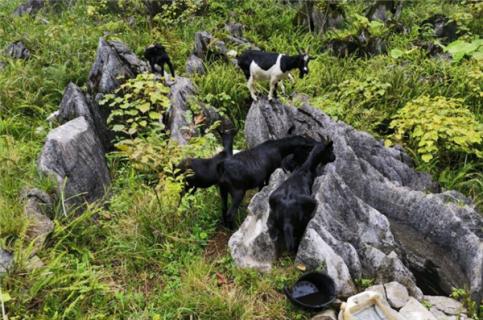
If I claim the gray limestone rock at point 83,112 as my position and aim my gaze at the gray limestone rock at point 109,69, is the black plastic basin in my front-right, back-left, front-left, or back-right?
back-right

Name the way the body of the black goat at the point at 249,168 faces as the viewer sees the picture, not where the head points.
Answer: to the viewer's right

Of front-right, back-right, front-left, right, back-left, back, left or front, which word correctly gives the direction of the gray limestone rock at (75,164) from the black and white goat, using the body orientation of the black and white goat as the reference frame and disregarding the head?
back-right

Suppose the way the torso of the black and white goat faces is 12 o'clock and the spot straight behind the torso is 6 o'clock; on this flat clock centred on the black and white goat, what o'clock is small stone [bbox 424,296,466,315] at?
The small stone is roughly at 2 o'clock from the black and white goat.

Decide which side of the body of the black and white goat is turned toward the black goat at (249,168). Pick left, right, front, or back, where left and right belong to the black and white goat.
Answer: right

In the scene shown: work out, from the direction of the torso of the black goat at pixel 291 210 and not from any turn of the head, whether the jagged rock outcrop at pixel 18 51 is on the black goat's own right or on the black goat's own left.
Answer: on the black goat's own left

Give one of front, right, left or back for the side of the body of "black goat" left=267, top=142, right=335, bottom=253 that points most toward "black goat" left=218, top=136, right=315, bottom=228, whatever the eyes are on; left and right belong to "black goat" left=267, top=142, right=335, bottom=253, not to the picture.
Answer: left
